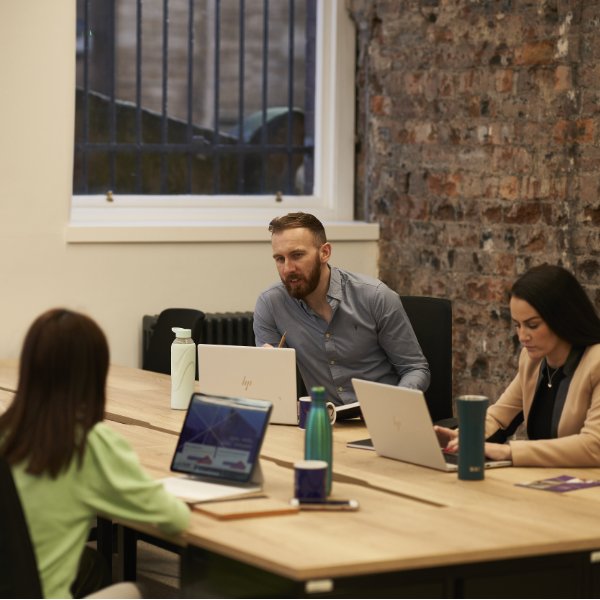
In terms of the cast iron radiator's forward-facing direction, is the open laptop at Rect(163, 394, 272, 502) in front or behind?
in front

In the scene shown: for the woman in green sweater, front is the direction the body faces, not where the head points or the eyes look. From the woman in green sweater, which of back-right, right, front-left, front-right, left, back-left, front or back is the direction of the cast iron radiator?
front-left

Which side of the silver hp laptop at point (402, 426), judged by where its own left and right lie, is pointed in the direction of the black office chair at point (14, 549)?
back

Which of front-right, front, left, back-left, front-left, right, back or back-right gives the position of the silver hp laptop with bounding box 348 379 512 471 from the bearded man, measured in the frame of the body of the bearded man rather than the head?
front-left

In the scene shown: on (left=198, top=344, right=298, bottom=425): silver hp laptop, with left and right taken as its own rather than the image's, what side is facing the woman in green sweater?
back

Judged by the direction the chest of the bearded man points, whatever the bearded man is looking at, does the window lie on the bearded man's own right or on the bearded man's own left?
on the bearded man's own right

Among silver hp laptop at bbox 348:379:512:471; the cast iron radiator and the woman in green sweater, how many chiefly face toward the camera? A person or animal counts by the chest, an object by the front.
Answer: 1

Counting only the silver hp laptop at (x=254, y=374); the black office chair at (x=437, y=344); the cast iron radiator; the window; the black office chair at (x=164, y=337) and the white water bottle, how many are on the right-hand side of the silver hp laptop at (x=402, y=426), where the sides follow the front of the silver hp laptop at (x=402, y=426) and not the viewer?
0

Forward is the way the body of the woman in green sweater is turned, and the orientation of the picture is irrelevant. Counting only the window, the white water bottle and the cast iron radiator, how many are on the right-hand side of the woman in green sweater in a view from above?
0

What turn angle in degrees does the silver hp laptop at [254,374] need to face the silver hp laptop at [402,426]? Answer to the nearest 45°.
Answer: approximately 135° to its right

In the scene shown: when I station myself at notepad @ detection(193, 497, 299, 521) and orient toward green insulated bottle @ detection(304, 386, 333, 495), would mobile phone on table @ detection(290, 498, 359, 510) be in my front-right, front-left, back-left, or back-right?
front-right

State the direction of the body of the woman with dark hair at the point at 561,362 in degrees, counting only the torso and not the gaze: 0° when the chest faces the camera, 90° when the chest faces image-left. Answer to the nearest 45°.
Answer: approximately 45°

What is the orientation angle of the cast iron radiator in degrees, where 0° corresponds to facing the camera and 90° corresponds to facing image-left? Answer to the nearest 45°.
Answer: approximately 0°

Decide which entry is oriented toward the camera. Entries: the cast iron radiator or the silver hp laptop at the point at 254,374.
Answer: the cast iron radiator

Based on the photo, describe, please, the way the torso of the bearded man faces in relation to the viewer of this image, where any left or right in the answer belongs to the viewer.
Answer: facing the viewer and to the left of the viewer

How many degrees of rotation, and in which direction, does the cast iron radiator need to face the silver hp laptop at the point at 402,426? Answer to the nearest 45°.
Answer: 0° — it already faces it

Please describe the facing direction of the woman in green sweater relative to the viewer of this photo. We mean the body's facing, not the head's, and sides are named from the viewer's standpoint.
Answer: facing away from the viewer and to the right of the viewer

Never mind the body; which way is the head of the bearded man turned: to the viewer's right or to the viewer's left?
to the viewer's left

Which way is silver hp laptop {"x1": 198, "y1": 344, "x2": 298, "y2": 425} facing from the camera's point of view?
away from the camera
